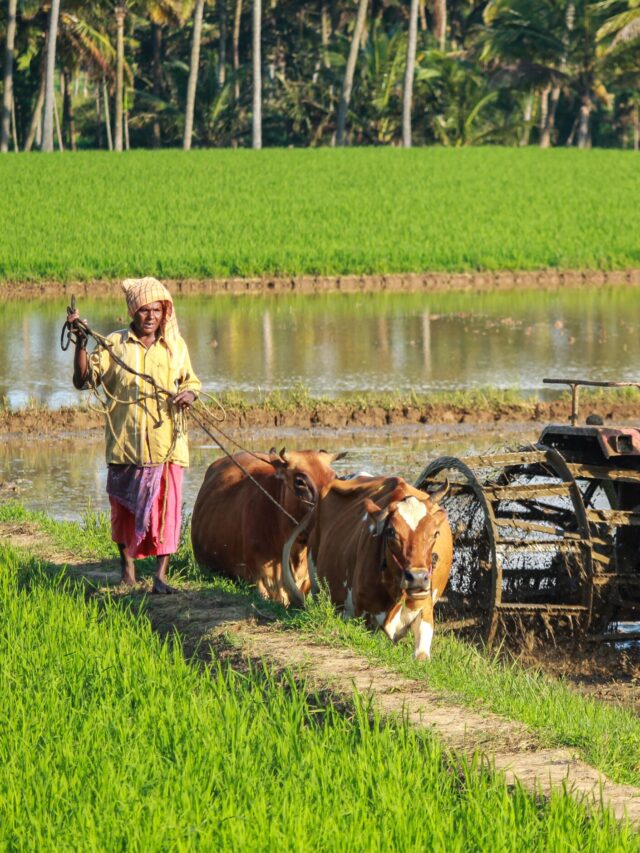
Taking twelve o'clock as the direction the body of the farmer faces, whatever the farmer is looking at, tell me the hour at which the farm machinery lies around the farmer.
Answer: The farm machinery is roughly at 9 o'clock from the farmer.

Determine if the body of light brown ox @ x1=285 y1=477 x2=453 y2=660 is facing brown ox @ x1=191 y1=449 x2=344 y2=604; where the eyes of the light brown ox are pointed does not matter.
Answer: no

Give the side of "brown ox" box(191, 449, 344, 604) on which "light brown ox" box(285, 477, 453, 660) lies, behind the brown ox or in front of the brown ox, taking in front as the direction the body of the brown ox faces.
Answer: in front

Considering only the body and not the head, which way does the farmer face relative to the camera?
toward the camera

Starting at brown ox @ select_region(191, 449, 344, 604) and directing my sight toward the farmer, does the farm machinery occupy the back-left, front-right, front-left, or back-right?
back-left

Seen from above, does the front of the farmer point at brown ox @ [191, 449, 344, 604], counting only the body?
no

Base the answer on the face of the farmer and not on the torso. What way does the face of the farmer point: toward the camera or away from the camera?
toward the camera

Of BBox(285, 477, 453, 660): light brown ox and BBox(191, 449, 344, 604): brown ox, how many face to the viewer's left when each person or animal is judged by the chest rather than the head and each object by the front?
0

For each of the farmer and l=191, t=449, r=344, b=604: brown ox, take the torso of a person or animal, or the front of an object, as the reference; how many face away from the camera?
0

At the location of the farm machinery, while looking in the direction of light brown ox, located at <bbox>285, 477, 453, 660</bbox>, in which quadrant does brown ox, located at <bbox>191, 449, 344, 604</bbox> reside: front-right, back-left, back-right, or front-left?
front-right

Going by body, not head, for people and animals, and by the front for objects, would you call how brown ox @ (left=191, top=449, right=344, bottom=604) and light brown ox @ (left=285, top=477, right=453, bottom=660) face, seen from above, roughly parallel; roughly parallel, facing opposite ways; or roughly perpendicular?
roughly parallel

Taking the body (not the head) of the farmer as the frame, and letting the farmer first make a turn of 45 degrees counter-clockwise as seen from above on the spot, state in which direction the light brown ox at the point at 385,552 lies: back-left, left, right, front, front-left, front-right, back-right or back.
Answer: front

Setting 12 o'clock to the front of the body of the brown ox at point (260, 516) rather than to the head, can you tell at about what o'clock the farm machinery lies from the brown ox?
The farm machinery is roughly at 11 o'clock from the brown ox.
